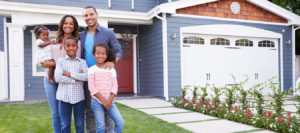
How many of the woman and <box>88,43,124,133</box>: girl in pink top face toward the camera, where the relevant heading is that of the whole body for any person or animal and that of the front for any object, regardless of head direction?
2

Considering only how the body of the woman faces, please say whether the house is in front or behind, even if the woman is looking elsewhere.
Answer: behind

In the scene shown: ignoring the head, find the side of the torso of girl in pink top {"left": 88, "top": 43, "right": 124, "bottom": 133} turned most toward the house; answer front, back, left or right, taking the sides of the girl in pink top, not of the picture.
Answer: back

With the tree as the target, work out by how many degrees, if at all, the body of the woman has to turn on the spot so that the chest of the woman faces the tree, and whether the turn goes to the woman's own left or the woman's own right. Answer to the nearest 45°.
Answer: approximately 135° to the woman's own left

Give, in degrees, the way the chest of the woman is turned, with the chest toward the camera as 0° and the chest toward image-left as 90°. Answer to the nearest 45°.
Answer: approximately 0°

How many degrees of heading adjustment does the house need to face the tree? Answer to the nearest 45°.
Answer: approximately 180°

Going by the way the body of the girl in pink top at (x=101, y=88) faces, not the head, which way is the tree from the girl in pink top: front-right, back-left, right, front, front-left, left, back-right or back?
back-left
